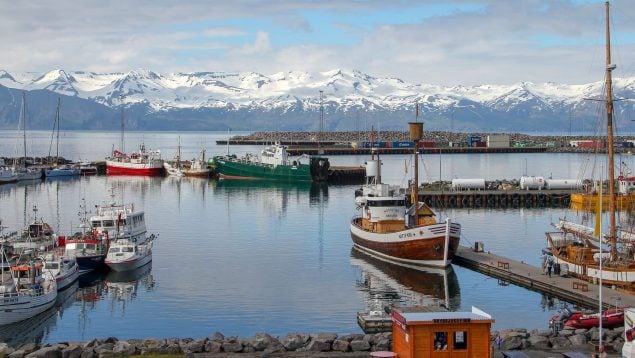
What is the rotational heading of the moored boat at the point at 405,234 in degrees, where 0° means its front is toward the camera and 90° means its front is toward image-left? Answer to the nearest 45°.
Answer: approximately 315°

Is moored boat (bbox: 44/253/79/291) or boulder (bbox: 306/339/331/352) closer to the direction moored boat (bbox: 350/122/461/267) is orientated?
the boulder

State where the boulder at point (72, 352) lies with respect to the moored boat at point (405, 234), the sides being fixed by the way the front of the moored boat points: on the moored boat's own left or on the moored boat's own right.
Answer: on the moored boat's own right
